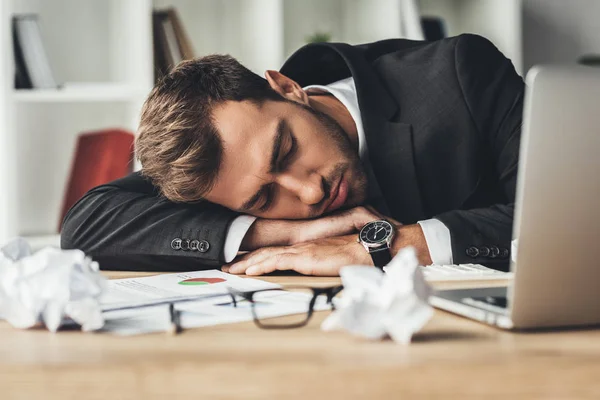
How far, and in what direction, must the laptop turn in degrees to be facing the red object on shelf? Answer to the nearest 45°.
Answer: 0° — it already faces it

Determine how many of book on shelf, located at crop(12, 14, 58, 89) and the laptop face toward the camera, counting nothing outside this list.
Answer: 1

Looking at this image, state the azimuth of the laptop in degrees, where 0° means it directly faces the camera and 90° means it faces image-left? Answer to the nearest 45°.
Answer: approximately 135°

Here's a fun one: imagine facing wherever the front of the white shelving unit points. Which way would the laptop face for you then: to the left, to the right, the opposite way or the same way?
the opposite way

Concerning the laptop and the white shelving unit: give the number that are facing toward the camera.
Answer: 1

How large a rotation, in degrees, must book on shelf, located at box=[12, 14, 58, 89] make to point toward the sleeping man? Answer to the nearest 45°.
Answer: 0° — it already faces them
